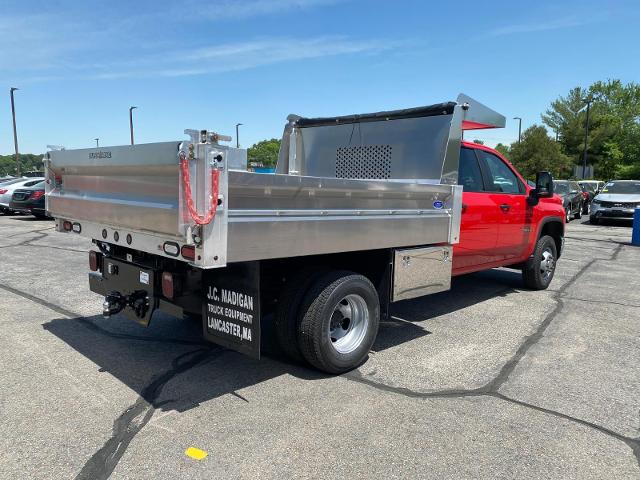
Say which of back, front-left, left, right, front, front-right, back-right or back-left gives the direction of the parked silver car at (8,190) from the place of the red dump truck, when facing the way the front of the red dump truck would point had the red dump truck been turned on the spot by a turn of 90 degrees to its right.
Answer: back

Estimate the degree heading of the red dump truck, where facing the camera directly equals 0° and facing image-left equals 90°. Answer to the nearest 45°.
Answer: approximately 225°

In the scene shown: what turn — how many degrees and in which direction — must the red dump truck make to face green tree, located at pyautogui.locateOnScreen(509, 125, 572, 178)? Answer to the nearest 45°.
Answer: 0° — it already faces it

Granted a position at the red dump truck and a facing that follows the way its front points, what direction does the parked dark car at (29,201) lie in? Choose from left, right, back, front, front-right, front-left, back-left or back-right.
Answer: left

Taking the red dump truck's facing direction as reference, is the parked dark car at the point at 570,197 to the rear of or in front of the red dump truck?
in front

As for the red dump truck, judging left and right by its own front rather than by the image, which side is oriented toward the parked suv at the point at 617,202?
front
